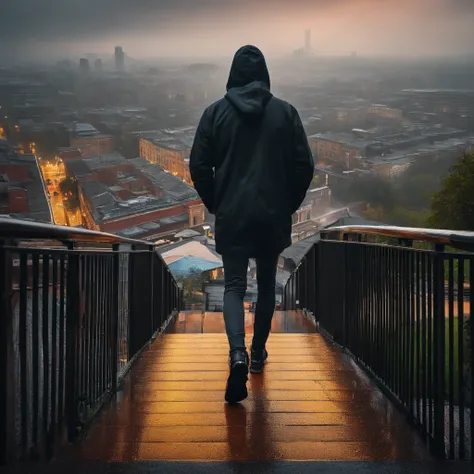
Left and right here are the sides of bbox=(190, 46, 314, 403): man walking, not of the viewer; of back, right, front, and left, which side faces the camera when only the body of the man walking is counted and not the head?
back

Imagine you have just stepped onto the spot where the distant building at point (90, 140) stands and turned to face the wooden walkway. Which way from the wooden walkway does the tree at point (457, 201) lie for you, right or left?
left

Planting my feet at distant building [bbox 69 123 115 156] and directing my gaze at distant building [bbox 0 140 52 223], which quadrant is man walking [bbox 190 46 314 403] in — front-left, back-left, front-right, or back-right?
front-left

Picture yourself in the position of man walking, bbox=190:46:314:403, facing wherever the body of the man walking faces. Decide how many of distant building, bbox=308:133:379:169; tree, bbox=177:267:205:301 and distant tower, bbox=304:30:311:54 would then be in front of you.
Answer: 3

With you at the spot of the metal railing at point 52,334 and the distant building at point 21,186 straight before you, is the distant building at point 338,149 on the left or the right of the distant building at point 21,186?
right

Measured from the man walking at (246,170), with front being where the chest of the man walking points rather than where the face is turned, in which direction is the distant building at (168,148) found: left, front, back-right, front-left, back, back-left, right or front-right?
front

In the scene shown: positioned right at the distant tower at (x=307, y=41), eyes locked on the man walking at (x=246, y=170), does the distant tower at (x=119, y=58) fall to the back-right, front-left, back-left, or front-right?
front-right

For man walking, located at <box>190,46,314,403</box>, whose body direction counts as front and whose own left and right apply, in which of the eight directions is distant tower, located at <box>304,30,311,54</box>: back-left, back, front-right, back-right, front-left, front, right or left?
front

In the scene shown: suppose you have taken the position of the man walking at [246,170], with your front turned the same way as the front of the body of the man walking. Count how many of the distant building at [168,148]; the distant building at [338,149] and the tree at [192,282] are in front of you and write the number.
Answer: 3

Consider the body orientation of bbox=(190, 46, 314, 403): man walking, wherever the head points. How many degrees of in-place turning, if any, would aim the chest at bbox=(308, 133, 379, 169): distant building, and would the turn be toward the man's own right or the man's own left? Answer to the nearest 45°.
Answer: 0° — they already face it

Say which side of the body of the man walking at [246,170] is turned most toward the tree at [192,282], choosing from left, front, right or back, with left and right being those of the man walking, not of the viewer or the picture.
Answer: front

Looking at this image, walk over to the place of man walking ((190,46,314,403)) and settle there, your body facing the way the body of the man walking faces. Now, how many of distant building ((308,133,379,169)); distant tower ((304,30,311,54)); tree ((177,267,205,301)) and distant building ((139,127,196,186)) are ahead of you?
4
